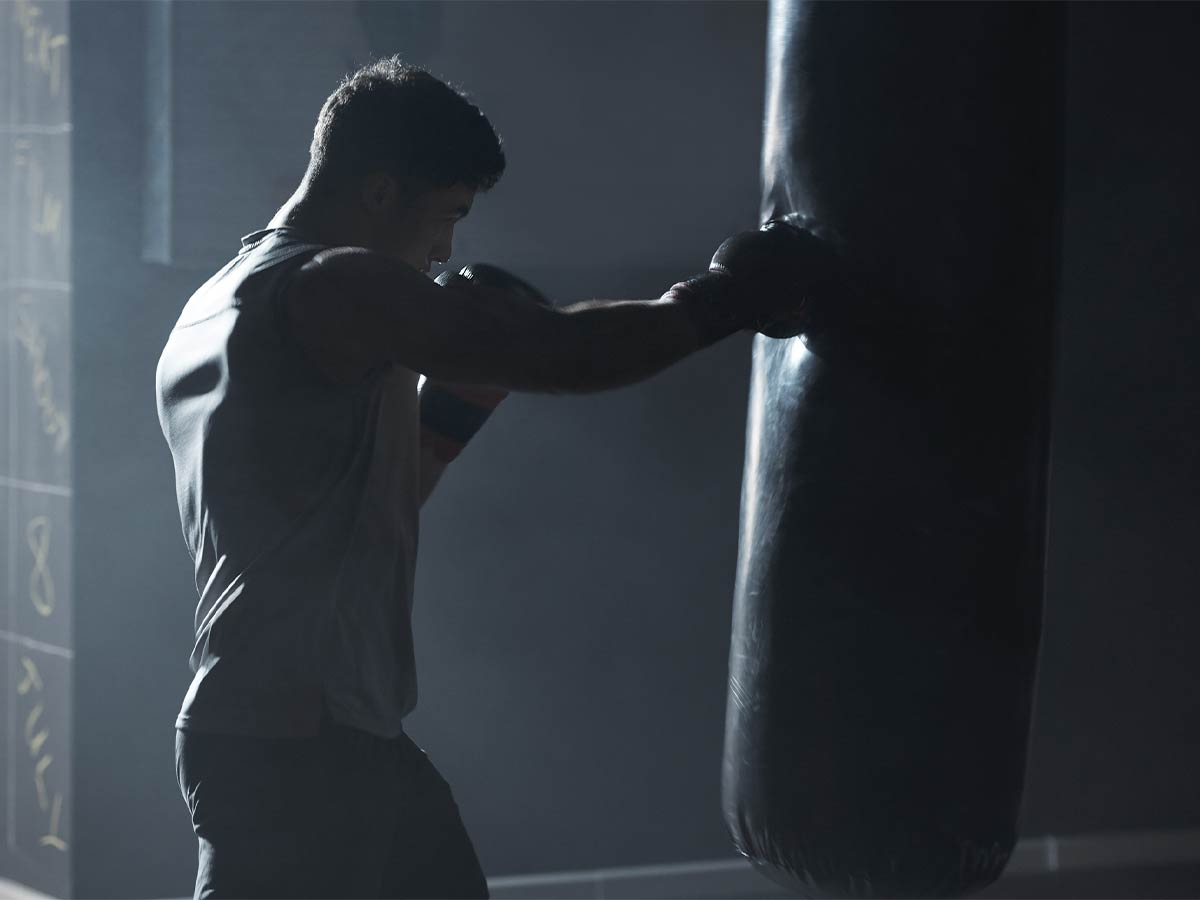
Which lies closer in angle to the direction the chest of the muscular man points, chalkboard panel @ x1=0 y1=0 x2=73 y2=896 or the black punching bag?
the black punching bag

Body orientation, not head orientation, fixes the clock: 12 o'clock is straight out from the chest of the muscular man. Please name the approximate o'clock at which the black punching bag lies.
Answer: The black punching bag is roughly at 12 o'clock from the muscular man.

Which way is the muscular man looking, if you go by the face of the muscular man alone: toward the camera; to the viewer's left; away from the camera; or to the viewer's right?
to the viewer's right

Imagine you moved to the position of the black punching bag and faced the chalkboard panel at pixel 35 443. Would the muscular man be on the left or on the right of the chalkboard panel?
left

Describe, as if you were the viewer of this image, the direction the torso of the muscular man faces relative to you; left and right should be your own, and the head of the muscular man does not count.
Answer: facing to the right of the viewer

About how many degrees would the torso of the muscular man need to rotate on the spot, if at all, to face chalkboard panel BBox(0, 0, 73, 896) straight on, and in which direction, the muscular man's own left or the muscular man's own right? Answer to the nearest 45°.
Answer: approximately 135° to the muscular man's own left
